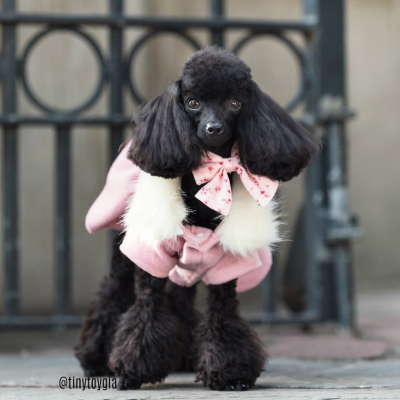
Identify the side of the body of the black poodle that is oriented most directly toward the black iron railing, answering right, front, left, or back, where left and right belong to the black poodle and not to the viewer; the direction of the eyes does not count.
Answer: back

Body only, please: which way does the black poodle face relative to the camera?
toward the camera
